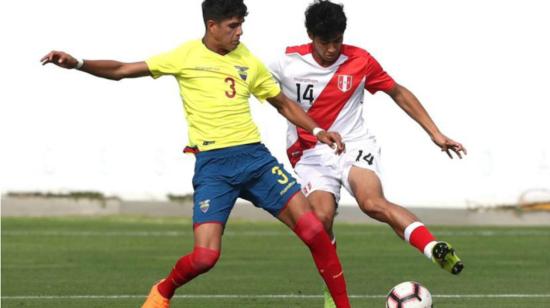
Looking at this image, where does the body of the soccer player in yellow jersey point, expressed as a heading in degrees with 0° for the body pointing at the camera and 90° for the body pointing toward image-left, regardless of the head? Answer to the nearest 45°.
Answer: approximately 0°

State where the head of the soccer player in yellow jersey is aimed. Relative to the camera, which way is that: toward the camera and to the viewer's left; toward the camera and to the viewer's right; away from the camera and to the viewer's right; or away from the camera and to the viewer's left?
toward the camera and to the viewer's right

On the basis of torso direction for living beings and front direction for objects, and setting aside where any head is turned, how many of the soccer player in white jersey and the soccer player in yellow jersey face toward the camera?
2

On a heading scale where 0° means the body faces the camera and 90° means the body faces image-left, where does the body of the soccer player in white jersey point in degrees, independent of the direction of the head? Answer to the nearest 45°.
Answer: approximately 0°

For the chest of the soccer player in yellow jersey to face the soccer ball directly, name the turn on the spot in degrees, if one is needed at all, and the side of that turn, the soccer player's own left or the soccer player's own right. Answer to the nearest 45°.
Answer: approximately 45° to the soccer player's own left

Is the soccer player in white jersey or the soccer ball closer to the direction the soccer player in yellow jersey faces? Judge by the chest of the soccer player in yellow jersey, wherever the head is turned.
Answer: the soccer ball
